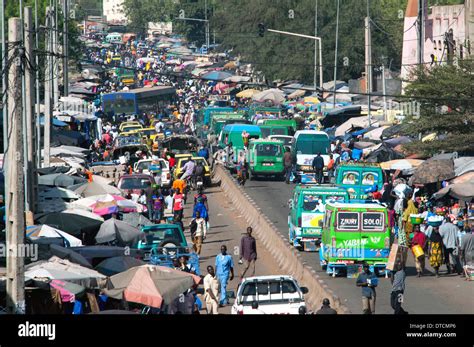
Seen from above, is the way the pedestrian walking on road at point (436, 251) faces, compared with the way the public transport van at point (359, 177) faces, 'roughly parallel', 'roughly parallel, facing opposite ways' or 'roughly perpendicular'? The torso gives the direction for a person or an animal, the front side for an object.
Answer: roughly parallel

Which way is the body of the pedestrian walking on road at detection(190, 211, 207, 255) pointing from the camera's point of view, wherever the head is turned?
toward the camera

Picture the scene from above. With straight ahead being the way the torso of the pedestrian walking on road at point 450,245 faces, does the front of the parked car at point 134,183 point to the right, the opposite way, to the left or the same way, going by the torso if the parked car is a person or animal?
the opposite way

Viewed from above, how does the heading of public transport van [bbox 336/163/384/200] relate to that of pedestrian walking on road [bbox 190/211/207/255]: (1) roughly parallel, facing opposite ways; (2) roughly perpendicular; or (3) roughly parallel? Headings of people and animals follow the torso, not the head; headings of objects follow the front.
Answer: roughly parallel, facing opposite ways
